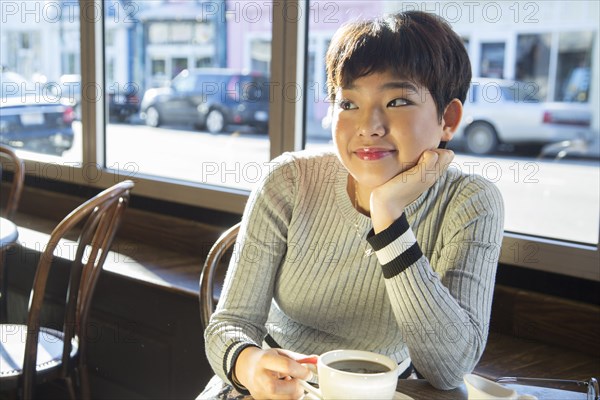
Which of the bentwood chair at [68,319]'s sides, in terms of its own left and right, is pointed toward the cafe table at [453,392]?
back

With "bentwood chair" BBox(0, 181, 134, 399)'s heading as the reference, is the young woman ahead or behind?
behind

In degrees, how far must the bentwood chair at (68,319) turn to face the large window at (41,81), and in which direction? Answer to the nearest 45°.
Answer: approximately 45° to its right

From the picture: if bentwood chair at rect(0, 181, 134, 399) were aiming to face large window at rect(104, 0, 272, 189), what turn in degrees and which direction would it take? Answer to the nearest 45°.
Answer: approximately 90° to its right

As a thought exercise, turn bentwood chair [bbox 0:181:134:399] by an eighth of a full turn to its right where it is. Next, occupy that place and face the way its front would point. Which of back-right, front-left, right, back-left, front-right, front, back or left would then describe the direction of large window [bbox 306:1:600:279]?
right

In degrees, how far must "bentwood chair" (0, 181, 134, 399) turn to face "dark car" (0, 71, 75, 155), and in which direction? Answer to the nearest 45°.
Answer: approximately 45° to its right

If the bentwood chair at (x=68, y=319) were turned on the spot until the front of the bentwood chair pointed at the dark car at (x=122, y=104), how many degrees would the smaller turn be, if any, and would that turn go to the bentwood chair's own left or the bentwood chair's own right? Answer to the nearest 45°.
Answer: approximately 45° to the bentwood chair's own right

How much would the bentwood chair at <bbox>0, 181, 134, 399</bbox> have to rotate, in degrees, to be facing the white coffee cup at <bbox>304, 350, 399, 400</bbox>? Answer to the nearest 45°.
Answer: approximately 135° to its left

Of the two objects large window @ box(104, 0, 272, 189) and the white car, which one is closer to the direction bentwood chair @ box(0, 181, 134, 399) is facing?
the large window

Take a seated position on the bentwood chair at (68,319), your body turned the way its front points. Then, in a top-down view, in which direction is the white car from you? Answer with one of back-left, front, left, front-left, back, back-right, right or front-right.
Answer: back-right

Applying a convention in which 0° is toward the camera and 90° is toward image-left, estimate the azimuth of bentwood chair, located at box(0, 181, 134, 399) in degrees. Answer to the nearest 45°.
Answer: approximately 135°

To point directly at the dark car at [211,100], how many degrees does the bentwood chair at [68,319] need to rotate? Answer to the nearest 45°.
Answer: approximately 90° to its right

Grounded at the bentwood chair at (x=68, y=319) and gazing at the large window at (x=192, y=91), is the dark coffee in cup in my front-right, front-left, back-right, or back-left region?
back-right
